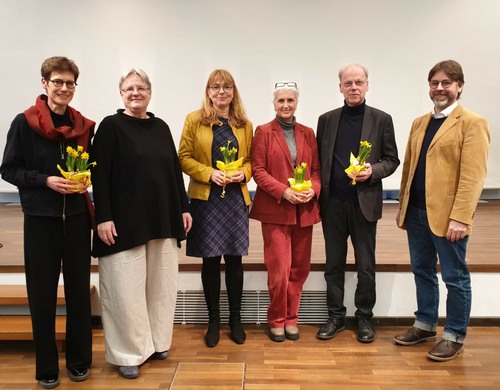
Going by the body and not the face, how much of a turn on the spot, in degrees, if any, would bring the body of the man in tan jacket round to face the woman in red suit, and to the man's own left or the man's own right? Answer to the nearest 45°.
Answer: approximately 45° to the man's own right

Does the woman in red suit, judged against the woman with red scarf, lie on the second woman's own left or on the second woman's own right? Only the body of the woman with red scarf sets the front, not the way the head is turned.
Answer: on the second woman's own left

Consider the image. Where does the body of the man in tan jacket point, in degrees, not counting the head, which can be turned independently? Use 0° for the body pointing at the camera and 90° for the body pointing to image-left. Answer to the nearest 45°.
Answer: approximately 45°

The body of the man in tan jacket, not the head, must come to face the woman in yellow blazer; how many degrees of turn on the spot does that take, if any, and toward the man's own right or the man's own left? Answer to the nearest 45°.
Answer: approximately 45° to the man's own right

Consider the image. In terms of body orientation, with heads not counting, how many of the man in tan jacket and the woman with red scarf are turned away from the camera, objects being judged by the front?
0

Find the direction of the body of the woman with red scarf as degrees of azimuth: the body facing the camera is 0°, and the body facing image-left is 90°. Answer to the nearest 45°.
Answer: approximately 315°
